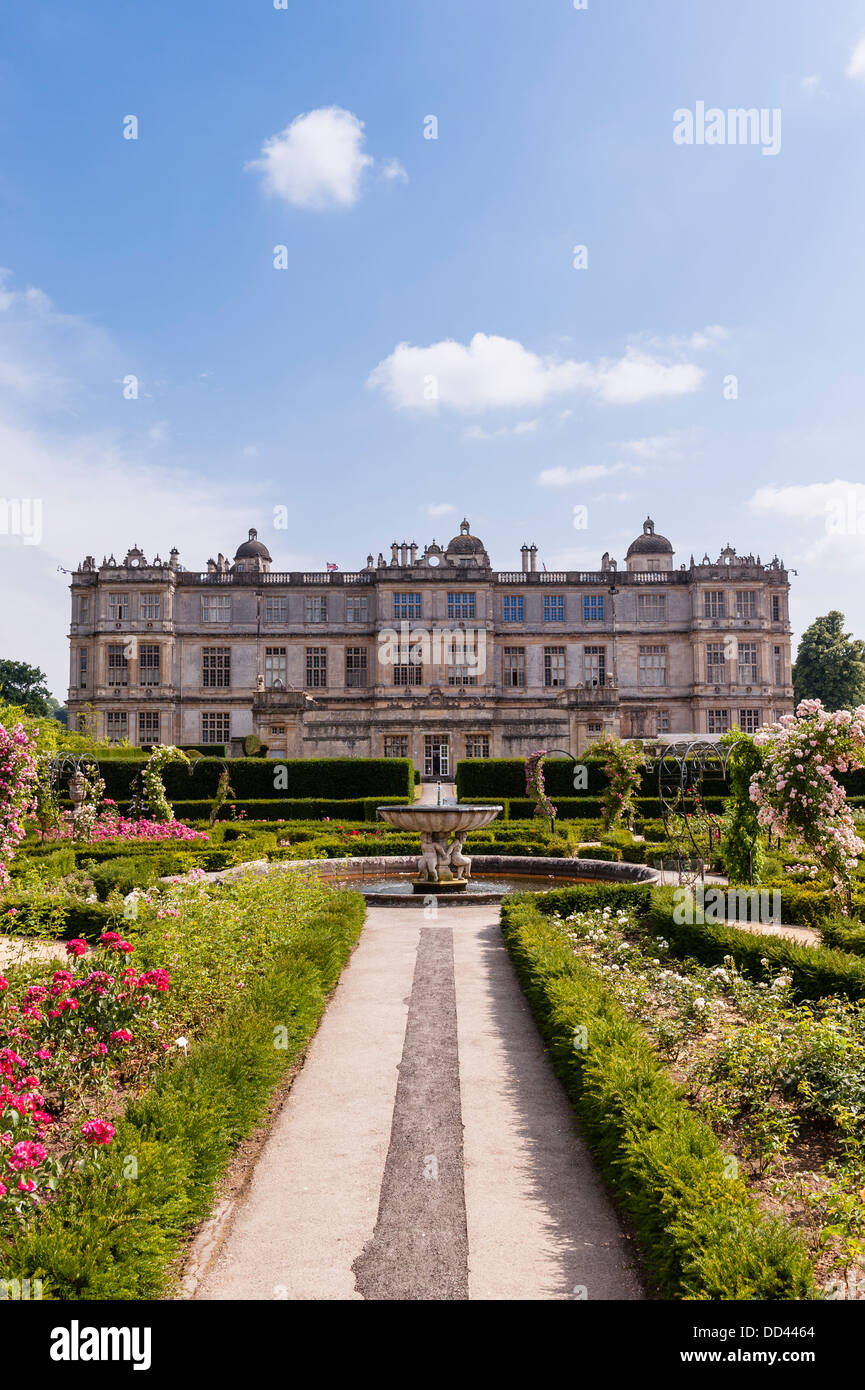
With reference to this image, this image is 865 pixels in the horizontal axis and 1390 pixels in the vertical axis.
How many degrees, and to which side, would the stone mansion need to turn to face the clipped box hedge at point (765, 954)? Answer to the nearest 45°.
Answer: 0° — it already faces it

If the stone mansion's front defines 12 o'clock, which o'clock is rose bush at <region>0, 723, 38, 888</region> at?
The rose bush is roughly at 12 o'clock from the stone mansion.

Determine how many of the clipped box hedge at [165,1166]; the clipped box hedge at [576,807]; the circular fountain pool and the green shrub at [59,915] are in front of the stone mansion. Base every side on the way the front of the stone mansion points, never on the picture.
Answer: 4

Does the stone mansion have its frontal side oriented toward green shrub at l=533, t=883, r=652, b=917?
yes

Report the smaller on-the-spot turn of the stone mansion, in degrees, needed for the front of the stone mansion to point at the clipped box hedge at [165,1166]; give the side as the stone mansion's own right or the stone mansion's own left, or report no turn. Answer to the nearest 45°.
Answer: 0° — it already faces it

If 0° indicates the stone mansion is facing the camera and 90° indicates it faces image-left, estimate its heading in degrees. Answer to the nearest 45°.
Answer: approximately 0°

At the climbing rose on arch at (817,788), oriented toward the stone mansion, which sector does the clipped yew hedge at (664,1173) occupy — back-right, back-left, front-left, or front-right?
back-left

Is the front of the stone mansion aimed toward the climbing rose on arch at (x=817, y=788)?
yes

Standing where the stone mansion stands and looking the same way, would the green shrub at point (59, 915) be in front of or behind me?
in front
